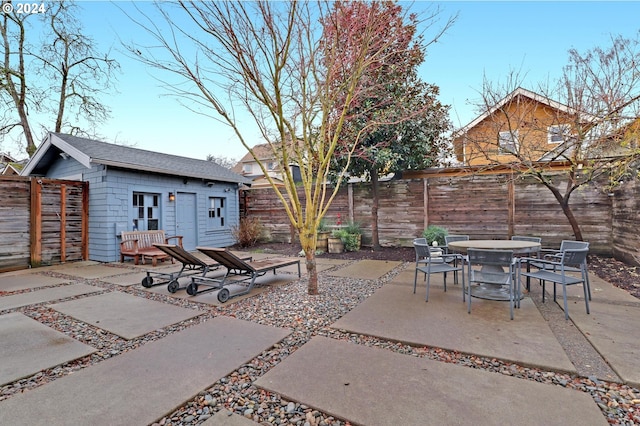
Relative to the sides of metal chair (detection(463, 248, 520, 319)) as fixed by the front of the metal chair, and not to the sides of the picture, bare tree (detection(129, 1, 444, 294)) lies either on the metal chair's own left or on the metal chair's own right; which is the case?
on the metal chair's own left

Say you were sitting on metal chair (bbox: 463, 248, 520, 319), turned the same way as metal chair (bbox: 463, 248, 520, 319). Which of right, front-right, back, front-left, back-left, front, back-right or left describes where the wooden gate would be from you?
left

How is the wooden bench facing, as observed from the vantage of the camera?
facing the viewer and to the right of the viewer

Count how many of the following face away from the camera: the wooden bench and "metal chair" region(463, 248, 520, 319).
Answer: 1

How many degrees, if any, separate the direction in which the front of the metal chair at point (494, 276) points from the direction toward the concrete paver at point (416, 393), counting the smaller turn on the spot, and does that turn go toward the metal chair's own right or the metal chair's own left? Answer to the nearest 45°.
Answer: approximately 180°

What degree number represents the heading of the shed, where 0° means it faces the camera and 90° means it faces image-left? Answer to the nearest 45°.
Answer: approximately 315°

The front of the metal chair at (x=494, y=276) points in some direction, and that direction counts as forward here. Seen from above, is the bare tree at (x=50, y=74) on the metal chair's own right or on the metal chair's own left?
on the metal chair's own left

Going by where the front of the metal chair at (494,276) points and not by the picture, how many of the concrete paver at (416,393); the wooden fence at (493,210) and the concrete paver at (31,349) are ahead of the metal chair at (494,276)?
1

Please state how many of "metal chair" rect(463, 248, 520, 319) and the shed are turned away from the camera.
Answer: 1

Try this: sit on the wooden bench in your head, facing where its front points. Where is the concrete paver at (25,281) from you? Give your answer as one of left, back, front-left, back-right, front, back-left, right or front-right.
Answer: right

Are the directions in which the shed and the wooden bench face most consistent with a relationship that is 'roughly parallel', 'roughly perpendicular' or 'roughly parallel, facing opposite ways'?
roughly parallel

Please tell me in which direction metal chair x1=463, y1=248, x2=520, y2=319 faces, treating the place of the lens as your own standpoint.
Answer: facing away from the viewer
